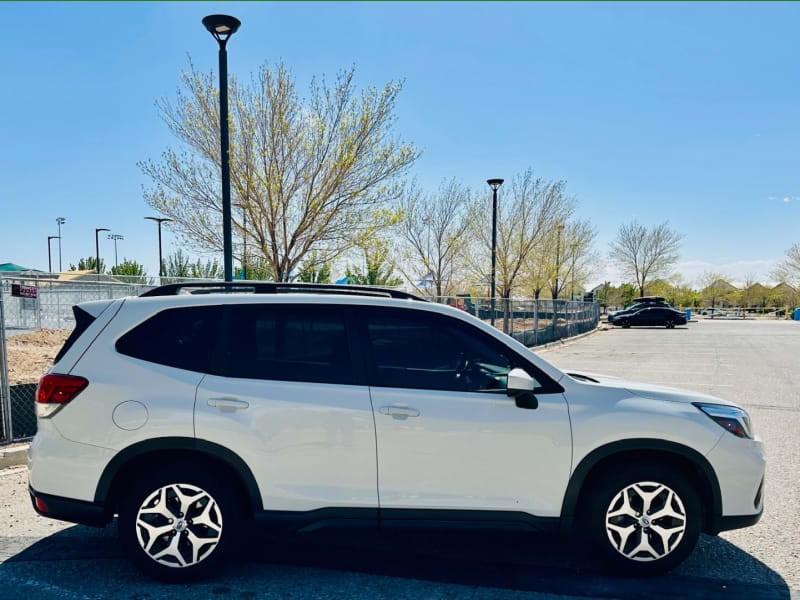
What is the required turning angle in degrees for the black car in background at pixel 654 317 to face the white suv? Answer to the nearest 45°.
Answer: approximately 90° to its left

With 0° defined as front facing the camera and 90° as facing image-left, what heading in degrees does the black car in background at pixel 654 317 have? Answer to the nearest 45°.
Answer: approximately 90°

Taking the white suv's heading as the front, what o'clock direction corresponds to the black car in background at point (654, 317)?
The black car in background is roughly at 10 o'clock from the white suv.

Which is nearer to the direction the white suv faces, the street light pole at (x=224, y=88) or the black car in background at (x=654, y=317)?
the black car in background

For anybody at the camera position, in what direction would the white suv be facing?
facing to the right of the viewer

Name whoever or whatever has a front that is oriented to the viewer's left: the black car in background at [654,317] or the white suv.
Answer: the black car in background

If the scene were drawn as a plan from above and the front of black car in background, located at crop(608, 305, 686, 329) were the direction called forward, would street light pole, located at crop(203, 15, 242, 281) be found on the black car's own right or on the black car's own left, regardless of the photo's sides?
on the black car's own left

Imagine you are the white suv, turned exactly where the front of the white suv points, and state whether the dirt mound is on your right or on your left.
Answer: on your left

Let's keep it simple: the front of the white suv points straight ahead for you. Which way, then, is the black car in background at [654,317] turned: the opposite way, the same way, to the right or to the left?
the opposite way

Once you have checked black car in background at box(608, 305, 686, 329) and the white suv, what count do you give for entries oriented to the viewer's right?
1

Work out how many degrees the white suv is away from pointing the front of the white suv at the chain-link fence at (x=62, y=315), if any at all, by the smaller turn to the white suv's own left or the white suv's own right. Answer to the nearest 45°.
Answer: approximately 135° to the white suv's own left
